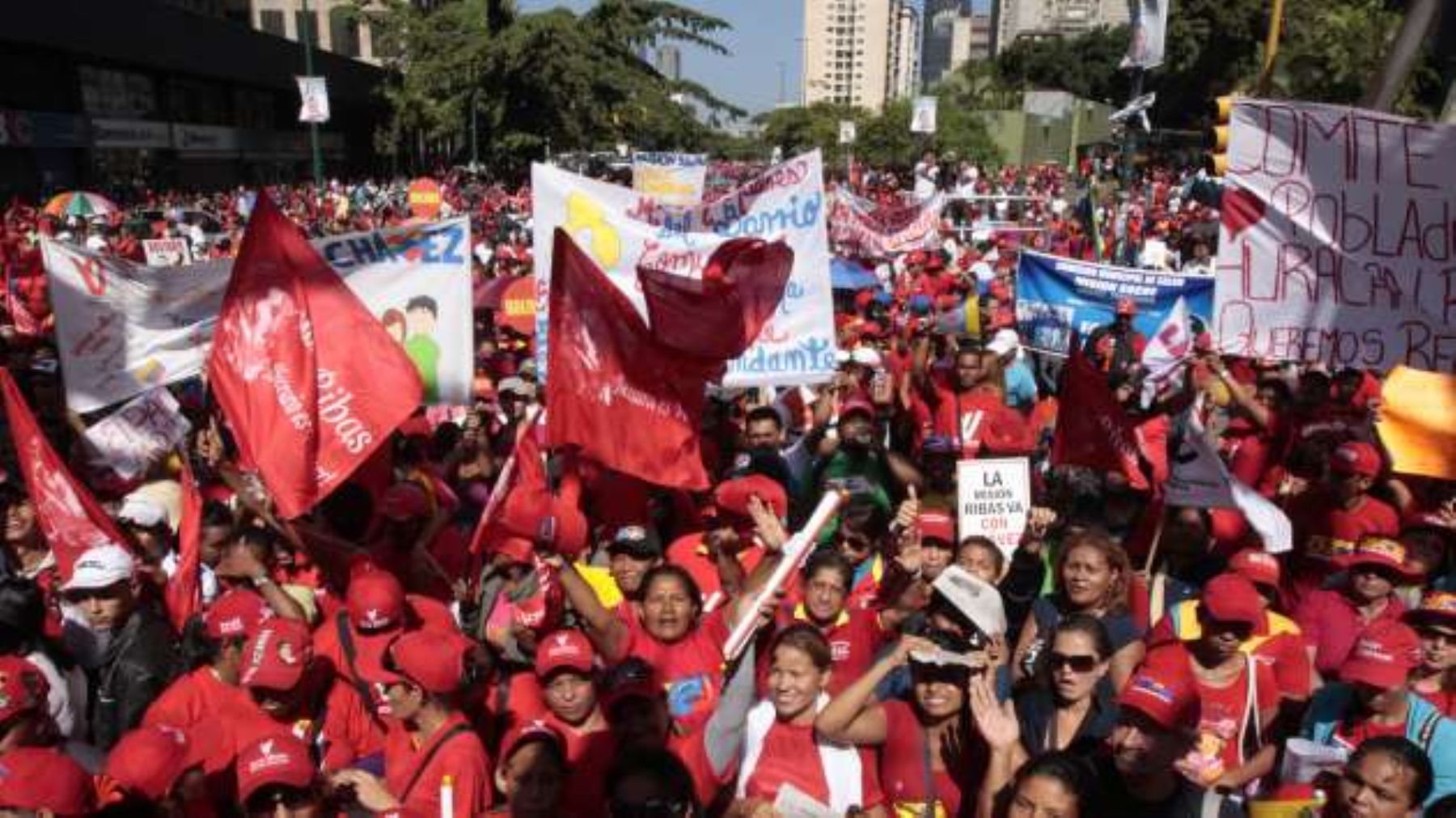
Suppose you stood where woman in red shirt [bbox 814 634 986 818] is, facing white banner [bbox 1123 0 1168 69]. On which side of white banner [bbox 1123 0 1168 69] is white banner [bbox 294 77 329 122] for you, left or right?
left

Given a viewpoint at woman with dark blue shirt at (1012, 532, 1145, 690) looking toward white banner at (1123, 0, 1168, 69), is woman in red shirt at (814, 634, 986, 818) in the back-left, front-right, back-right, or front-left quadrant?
back-left

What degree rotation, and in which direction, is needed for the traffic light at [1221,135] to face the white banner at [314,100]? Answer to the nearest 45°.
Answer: approximately 45° to its right

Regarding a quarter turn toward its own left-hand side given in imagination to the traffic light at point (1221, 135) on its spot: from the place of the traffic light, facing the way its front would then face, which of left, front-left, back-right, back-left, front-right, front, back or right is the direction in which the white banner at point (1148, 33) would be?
back

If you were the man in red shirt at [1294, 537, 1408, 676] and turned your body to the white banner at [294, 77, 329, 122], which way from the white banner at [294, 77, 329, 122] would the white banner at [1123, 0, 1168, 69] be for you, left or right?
right
